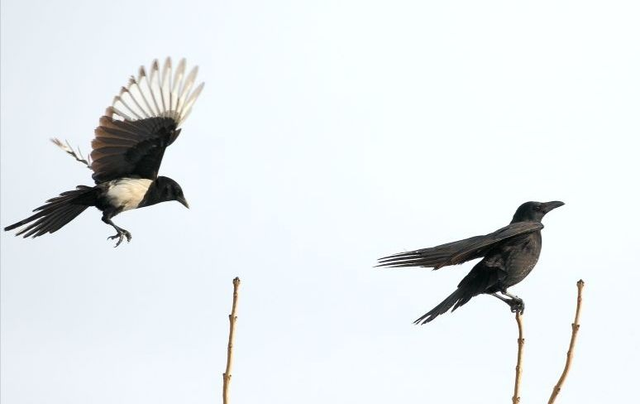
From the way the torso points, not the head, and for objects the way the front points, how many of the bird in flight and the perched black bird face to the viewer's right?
2

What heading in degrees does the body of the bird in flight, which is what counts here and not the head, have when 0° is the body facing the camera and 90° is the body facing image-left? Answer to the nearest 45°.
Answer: approximately 270°

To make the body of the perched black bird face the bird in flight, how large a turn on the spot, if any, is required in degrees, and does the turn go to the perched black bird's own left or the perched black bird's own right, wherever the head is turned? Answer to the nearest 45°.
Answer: approximately 180°

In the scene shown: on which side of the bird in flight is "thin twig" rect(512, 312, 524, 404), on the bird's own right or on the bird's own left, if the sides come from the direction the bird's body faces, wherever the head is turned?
on the bird's own right

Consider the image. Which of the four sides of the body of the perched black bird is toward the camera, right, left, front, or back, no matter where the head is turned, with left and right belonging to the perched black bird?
right
